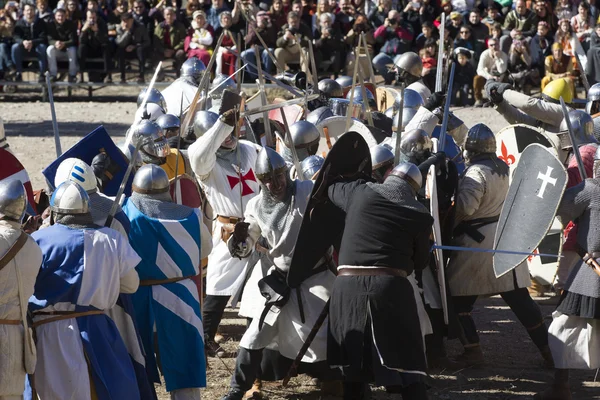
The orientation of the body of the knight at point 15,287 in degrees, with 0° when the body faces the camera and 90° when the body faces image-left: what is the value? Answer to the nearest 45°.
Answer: approximately 180°

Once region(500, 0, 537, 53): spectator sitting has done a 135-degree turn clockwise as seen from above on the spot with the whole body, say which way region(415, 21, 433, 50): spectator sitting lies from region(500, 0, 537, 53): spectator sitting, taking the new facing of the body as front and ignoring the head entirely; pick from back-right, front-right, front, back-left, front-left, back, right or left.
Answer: left

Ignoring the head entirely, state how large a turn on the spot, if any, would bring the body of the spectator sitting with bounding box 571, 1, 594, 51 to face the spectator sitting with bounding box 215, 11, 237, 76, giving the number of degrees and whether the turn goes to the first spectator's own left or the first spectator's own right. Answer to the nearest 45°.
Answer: approximately 45° to the first spectator's own right

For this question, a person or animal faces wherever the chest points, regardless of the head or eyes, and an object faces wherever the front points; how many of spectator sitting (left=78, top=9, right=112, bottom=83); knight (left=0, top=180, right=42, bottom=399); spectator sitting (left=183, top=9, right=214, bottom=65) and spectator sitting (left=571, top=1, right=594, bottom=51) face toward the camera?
3

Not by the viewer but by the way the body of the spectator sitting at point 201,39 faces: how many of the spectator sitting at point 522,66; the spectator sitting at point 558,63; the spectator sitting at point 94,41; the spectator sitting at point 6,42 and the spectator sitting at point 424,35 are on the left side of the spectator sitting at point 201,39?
3

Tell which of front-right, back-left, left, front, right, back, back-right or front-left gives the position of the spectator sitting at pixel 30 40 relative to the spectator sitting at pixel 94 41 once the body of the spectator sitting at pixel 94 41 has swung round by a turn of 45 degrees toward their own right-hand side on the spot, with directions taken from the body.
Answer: front-right

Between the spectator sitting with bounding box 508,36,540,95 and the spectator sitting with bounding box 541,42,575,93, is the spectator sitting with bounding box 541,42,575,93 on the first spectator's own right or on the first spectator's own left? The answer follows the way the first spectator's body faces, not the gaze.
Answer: on the first spectator's own left

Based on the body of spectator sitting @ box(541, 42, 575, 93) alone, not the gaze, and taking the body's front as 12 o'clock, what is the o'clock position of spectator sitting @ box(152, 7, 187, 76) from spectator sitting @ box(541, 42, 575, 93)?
spectator sitting @ box(152, 7, 187, 76) is roughly at 3 o'clock from spectator sitting @ box(541, 42, 575, 93).

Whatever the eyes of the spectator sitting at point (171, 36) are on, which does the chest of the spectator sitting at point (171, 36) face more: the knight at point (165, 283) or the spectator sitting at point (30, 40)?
the knight

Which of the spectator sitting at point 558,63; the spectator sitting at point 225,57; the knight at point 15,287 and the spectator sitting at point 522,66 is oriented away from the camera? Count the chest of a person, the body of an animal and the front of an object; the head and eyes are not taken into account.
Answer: the knight
